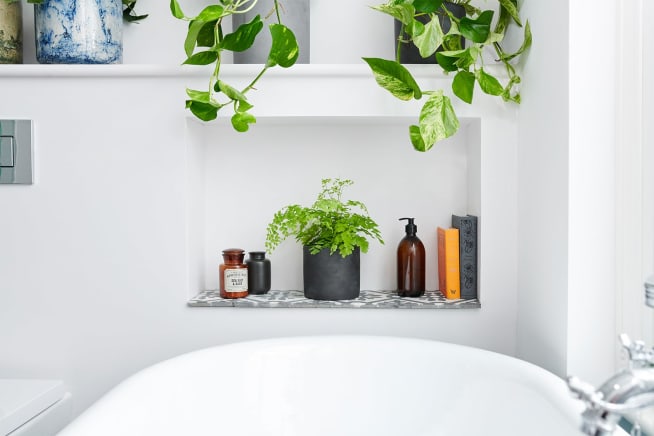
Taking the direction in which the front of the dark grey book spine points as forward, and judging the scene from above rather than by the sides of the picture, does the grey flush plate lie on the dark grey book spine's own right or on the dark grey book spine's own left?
on the dark grey book spine's own right

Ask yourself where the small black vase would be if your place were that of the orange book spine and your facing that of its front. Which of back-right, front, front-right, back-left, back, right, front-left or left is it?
right

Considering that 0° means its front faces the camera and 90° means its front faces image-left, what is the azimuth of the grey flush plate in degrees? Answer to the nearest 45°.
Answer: approximately 0°
